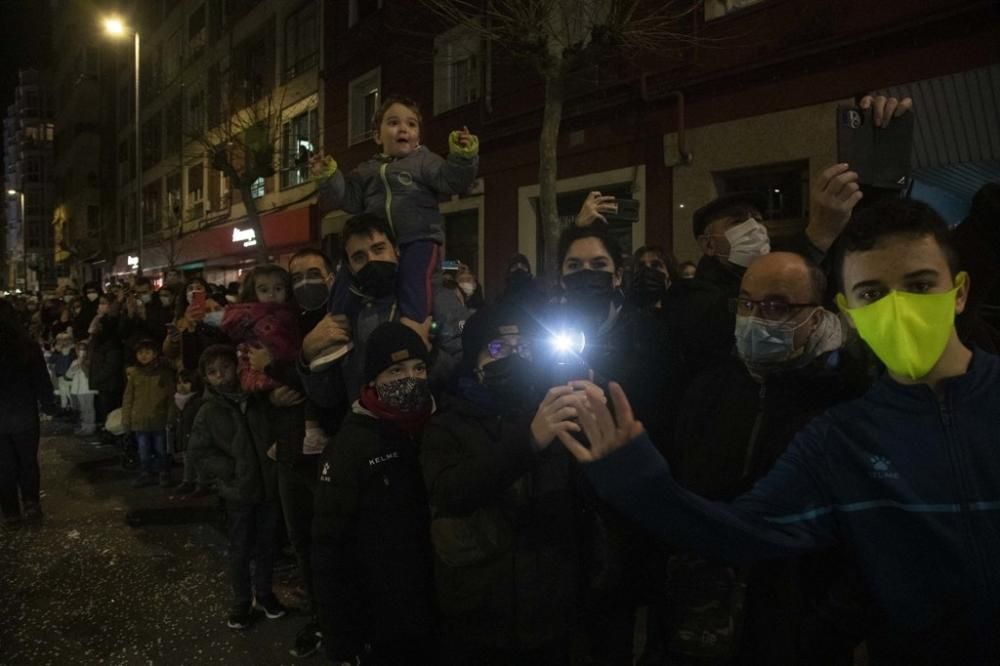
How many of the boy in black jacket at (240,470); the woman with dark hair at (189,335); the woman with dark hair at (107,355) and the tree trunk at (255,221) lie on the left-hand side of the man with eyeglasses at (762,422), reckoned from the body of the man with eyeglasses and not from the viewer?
0

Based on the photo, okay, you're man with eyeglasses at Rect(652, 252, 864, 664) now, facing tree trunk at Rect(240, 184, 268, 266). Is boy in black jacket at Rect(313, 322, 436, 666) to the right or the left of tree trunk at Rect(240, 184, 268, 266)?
left

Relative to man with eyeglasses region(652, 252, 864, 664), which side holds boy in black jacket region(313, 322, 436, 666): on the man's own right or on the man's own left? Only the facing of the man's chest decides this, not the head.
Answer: on the man's own right

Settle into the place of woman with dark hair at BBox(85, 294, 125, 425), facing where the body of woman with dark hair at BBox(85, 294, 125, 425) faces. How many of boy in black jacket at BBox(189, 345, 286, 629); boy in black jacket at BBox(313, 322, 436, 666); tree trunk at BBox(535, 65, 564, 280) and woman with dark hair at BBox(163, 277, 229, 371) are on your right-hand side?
0

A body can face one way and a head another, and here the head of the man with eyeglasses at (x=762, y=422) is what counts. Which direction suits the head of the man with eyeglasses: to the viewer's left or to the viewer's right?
to the viewer's left

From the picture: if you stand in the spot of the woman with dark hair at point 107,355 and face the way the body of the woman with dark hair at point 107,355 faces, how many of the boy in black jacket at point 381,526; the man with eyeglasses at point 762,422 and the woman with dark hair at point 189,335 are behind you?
0

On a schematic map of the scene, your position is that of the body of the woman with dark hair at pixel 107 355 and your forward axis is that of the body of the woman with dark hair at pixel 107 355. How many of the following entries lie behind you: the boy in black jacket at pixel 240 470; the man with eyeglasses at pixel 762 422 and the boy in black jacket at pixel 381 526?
0

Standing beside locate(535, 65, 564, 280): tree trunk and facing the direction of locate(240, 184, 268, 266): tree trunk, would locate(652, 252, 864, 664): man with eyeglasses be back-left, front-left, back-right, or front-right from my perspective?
back-left

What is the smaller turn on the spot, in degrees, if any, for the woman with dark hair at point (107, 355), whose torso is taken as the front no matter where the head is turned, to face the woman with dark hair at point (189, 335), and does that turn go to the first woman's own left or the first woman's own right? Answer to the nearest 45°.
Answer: approximately 45° to the first woman's own left

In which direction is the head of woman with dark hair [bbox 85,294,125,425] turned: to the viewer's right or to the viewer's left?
to the viewer's left

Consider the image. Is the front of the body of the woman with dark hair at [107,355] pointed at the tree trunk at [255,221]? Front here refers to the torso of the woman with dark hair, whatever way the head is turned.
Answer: no

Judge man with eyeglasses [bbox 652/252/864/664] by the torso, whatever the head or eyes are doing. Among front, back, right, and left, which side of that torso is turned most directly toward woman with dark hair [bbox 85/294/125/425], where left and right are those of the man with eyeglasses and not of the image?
right

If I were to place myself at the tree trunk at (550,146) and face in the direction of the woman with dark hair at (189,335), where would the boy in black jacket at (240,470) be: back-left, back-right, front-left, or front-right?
front-left

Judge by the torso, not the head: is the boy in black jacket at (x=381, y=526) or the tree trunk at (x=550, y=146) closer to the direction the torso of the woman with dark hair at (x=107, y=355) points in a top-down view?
the boy in black jacket

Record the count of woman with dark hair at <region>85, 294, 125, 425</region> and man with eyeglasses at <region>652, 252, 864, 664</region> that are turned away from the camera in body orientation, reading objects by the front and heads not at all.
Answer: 0

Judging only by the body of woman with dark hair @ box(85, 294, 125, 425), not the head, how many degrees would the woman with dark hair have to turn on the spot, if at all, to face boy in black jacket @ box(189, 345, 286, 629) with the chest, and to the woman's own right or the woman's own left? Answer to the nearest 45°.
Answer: approximately 45° to the woman's own left

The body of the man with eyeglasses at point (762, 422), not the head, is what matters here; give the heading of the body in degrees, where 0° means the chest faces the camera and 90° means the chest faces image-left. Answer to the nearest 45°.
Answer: approximately 45°

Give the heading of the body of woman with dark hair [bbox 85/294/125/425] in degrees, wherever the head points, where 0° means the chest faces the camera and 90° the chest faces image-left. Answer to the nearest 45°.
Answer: approximately 45°

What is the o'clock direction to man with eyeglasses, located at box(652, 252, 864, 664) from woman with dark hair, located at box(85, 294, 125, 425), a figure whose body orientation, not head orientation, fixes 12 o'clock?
The man with eyeglasses is roughly at 10 o'clock from the woman with dark hair.

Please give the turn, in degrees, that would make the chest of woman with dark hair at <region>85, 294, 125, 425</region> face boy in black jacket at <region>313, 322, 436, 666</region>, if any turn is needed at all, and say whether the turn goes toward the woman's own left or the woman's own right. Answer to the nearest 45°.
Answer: approximately 45° to the woman's own left

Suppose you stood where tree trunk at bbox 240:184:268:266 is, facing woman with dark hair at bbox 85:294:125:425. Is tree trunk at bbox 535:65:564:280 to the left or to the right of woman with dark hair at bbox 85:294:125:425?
left
